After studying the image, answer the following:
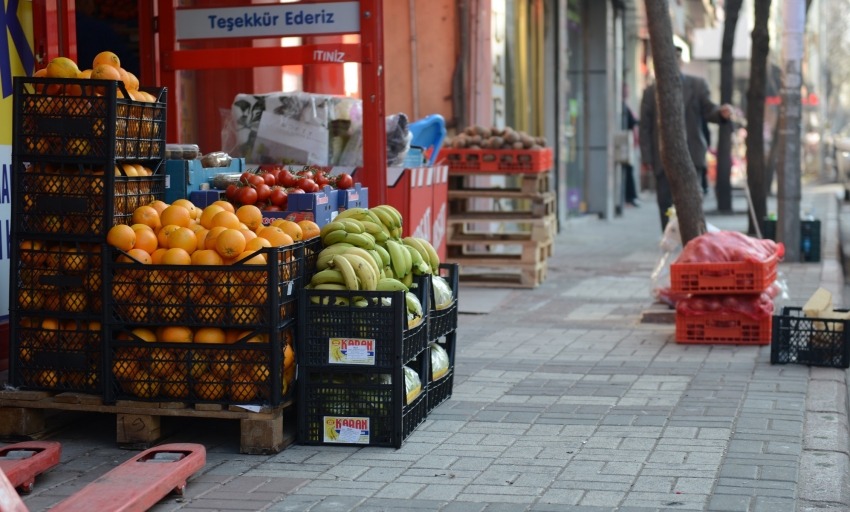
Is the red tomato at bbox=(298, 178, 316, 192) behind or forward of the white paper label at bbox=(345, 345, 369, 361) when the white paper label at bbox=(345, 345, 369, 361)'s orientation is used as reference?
behind

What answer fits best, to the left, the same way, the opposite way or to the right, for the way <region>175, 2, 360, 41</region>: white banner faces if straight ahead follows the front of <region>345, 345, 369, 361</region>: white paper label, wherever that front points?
the same way

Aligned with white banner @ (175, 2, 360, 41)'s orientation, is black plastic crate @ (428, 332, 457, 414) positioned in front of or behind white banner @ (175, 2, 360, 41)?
in front

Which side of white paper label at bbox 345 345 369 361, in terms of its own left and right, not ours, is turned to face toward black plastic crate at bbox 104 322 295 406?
right

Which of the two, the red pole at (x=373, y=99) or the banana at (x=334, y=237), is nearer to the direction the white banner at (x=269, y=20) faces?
the banana

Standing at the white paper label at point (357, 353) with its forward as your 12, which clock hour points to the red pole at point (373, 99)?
The red pole is roughly at 6 o'clock from the white paper label.

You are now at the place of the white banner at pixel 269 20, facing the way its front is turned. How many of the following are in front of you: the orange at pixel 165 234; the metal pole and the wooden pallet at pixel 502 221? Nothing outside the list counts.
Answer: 1

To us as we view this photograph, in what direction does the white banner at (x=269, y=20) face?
facing the viewer

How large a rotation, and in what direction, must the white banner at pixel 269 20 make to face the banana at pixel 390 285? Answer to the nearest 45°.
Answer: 0° — it already faces it

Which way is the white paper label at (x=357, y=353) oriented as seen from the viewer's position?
toward the camera

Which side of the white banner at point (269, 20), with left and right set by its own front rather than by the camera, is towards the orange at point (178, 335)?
front

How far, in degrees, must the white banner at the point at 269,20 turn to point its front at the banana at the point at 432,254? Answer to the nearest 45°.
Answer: approximately 45° to its left

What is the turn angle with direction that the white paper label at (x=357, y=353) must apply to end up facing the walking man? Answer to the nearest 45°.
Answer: approximately 135° to its left

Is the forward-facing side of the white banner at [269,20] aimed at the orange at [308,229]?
yes

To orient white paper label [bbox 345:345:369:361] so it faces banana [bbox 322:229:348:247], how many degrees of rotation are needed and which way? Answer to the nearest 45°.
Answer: approximately 180°

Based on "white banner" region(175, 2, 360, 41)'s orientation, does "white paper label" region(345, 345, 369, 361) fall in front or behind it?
in front

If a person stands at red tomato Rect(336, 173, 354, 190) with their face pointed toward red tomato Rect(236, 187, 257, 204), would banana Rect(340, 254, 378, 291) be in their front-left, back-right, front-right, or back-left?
front-left

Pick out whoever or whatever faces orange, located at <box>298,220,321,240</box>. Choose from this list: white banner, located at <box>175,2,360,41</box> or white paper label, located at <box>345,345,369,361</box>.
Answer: the white banner

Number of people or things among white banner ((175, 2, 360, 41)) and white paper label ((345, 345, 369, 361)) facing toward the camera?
2

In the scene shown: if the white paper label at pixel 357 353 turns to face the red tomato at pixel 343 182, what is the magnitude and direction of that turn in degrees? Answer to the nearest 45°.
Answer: approximately 180°

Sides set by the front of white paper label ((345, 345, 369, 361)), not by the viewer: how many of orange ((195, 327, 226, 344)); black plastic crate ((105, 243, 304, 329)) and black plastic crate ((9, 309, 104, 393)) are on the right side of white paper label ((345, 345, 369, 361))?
3

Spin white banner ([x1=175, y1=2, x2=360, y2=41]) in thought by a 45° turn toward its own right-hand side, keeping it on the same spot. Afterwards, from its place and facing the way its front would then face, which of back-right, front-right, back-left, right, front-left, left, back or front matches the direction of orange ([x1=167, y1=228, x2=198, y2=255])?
front-left
